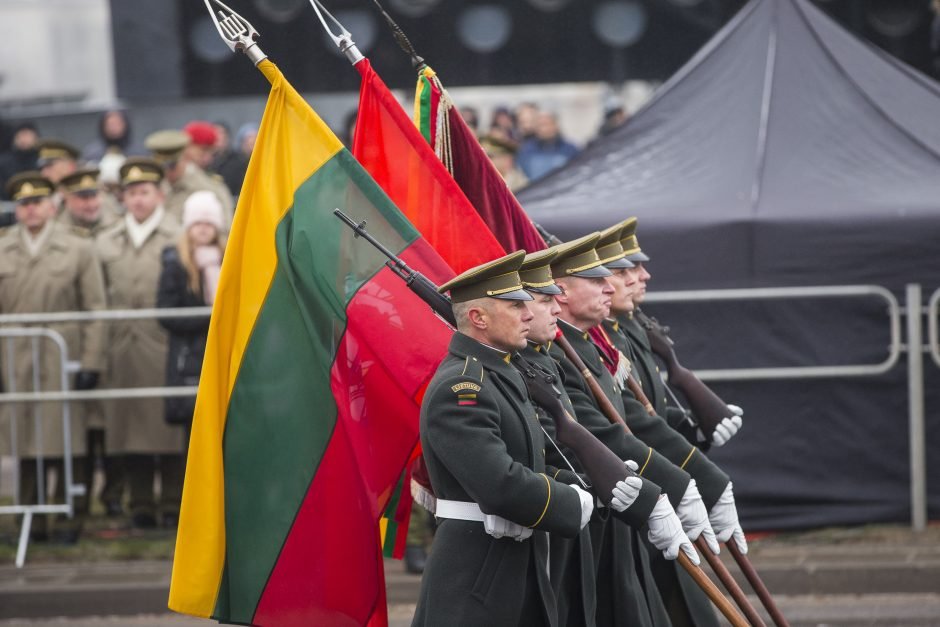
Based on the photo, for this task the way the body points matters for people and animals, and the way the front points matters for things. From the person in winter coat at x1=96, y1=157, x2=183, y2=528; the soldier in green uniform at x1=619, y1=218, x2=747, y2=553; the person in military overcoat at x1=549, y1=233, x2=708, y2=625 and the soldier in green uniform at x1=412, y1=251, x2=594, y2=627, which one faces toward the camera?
the person in winter coat

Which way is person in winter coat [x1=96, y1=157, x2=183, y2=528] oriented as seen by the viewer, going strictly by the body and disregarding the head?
toward the camera
